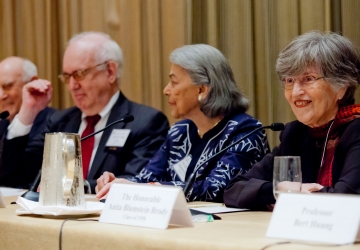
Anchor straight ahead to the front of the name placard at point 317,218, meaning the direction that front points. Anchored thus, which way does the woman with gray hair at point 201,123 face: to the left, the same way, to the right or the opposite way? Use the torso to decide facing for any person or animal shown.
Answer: the same way

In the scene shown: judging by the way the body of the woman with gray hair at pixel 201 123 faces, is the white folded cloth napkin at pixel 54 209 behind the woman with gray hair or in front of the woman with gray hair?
in front

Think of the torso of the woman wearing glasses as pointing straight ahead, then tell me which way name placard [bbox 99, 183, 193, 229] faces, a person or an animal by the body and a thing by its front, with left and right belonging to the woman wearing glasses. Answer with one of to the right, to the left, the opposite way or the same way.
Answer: the same way

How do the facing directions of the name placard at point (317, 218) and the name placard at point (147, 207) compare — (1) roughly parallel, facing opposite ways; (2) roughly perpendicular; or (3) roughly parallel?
roughly parallel

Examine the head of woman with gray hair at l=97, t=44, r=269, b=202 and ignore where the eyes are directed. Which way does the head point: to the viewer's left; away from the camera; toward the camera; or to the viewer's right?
to the viewer's left

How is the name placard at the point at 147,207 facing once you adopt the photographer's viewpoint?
facing the viewer and to the left of the viewer

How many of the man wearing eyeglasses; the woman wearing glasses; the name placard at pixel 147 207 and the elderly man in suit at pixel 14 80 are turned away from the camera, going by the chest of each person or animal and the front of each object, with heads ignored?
0

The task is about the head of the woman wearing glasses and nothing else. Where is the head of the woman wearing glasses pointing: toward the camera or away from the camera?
toward the camera

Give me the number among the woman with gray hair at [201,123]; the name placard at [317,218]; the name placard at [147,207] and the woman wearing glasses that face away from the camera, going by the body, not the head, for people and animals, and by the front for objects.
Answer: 0

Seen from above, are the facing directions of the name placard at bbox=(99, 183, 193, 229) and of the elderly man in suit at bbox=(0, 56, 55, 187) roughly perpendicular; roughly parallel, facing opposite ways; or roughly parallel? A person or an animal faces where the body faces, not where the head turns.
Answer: roughly parallel

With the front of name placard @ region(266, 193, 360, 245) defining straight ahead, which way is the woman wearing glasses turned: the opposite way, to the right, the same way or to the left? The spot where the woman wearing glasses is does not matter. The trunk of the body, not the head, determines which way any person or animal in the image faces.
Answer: the same way

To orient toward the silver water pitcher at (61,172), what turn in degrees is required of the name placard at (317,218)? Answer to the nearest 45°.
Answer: approximately 90° to its right

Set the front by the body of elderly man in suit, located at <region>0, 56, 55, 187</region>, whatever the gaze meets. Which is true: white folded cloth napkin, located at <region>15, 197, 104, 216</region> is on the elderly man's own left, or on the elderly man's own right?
on the elderly man's own left
